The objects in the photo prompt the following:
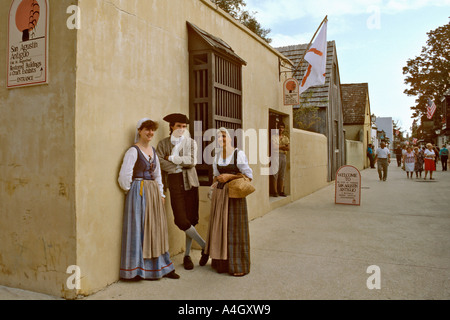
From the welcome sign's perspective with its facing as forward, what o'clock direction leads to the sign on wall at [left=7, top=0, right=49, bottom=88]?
The sign on wall is roughly at 1 o'clock from the welcome sign.

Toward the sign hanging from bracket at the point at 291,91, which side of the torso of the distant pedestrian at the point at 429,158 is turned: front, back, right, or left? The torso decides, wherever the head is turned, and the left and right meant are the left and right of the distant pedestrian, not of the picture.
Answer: front

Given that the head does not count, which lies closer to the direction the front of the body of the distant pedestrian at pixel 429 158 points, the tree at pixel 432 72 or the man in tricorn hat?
the man in tricorn hat

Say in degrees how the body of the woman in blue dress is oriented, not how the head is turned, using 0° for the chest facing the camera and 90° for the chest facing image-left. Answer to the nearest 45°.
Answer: approximately 315°

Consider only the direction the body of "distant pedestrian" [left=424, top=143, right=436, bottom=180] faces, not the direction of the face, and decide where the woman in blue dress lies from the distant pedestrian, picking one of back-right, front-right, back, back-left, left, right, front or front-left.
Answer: front

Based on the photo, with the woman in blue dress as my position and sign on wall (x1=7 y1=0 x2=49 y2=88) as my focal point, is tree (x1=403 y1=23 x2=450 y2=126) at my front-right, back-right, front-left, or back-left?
back-right

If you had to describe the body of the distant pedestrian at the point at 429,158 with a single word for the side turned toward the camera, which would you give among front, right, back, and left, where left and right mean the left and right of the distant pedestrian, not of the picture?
front

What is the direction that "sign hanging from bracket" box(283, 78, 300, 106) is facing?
toward the camera

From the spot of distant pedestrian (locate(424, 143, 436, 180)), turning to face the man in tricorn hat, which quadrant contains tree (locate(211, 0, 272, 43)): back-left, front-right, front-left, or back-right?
front-right

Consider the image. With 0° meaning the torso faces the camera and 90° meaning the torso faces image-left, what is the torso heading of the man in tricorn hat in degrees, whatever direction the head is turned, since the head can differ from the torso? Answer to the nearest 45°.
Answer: approximately 0°

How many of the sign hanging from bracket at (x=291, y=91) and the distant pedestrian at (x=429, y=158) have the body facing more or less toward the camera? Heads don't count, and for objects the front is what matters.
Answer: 2

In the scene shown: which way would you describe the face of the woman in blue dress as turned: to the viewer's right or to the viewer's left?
to the viewer's right

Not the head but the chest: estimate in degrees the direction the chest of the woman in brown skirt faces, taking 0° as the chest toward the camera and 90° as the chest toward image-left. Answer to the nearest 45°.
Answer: approximately 45°
